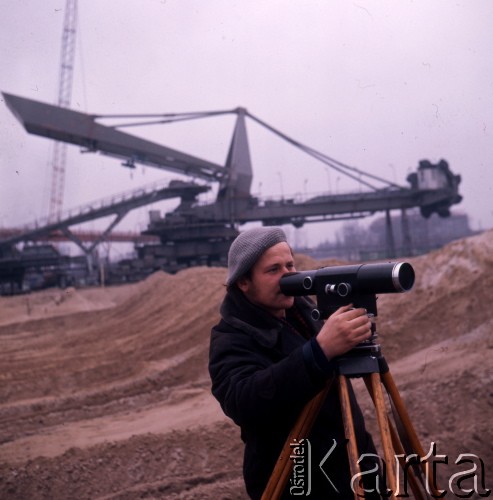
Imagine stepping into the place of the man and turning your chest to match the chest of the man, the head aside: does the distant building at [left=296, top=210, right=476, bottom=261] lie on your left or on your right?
on your left

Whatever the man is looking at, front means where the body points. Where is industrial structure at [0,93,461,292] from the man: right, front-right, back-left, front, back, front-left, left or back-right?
back-left

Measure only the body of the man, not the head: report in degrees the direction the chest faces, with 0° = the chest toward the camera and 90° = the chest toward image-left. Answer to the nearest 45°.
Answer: approximately 315°
